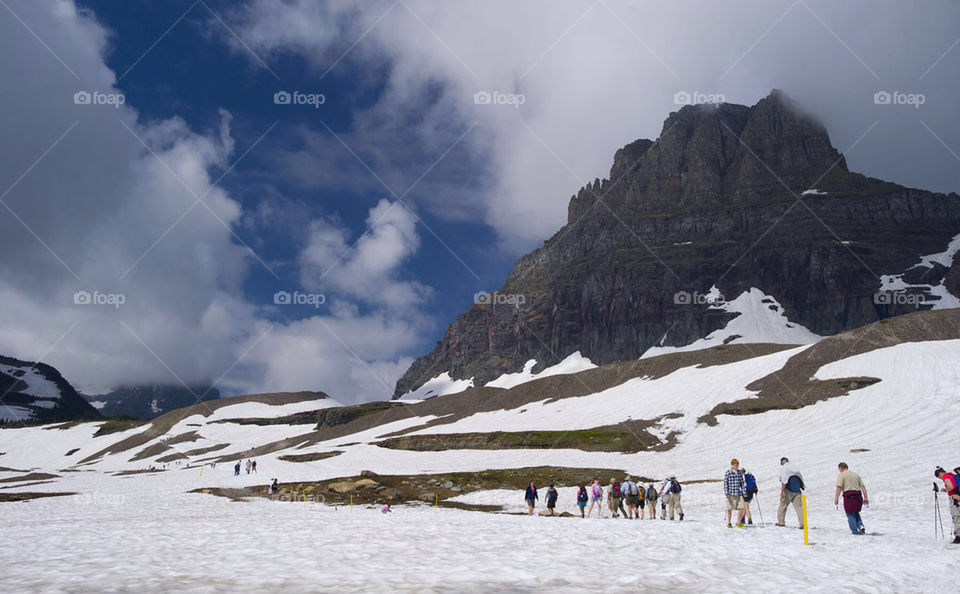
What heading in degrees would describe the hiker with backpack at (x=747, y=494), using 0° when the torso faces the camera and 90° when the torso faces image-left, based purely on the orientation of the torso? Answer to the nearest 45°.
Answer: approximately 135°

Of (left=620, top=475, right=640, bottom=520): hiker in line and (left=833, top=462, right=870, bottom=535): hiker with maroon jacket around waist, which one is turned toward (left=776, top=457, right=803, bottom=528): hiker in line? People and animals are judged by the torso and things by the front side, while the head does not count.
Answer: the hiker with maroon jacket around waist

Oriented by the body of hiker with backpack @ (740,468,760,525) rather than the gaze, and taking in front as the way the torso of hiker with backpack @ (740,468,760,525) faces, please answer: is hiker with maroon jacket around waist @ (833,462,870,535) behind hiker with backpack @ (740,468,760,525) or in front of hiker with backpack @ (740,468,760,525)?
behind

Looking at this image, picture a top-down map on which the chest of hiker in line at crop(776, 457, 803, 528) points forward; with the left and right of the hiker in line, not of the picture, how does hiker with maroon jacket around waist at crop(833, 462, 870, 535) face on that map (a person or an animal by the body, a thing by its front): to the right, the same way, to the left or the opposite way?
the same way

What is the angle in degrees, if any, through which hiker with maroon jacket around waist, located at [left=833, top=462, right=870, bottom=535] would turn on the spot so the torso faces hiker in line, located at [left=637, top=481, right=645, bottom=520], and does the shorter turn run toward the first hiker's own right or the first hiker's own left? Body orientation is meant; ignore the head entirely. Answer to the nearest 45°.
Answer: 0° — they already face them

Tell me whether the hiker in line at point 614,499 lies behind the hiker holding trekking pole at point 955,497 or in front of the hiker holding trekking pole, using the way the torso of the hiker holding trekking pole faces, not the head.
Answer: in front

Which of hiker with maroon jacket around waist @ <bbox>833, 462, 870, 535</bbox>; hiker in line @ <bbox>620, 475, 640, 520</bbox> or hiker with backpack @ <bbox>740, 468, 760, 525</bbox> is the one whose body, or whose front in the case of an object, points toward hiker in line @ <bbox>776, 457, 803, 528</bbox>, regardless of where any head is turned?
hiker with maroon jacket around waist @ <bbox>833, 462, 870, 535</bbox>

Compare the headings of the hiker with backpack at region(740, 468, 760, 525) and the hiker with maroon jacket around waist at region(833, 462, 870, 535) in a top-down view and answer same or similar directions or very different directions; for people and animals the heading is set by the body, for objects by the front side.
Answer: same or similar directions

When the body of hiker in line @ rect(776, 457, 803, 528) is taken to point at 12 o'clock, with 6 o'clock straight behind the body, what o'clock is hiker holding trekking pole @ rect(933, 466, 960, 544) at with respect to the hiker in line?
The hiker holding trekking pole is roughly at 6 o'clock from the hiker in line.

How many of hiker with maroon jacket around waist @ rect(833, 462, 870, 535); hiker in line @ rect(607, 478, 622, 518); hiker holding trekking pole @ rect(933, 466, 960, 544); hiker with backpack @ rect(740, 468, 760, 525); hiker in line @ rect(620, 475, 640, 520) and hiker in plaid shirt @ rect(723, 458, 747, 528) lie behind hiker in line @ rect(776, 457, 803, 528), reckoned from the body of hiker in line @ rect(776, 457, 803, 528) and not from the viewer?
2

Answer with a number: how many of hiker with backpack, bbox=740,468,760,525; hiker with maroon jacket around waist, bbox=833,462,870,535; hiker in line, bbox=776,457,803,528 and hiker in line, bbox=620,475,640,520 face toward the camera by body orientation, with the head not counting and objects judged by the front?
0

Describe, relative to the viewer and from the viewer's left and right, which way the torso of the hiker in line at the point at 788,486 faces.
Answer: facing away from the viewer and to the left of the viewer

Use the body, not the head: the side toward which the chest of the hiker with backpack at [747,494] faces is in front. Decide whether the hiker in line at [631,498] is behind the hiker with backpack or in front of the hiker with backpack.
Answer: in front

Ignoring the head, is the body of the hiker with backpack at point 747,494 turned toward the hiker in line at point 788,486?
no

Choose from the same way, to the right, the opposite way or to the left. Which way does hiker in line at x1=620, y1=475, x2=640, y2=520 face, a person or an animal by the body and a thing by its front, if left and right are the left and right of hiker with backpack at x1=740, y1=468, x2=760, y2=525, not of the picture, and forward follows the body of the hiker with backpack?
the same way

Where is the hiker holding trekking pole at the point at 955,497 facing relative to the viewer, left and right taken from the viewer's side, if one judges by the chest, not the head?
facing to the left of the viewer
